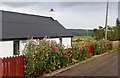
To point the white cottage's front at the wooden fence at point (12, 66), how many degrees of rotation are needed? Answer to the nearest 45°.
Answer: approximately 45° to its right
